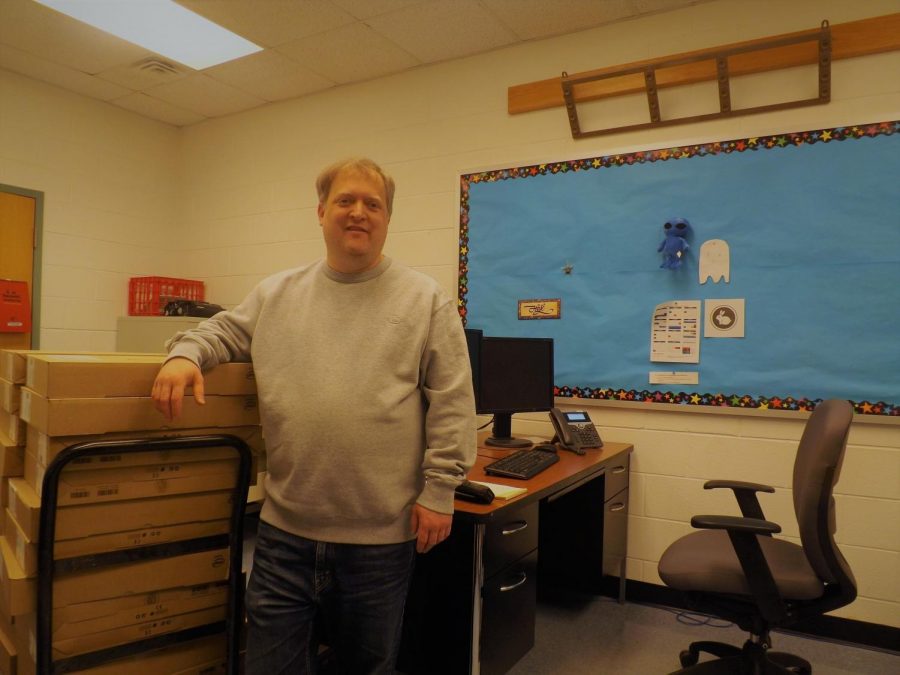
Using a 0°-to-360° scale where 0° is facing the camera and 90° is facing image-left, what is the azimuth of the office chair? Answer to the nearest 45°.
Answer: approximately 90°

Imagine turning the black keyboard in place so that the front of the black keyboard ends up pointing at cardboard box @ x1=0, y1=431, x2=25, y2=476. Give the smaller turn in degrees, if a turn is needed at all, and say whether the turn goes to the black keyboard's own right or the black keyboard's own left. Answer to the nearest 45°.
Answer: approximately 90° to the black keyboard's own right

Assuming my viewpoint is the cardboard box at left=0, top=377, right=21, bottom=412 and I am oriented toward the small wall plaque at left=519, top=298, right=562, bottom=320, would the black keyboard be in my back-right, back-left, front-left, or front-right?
front-right

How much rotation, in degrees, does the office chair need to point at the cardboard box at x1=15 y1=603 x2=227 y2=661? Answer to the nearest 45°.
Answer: approximately 45° to its left

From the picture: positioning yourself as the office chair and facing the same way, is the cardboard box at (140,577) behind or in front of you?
in front

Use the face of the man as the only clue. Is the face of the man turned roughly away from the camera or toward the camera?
toward the camera

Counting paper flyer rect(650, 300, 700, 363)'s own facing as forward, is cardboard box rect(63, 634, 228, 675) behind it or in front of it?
in front

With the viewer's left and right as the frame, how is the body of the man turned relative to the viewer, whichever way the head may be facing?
facing the viewer

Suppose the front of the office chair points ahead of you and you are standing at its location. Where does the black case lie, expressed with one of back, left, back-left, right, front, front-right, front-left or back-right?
front-left

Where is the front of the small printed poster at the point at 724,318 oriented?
toward the camera

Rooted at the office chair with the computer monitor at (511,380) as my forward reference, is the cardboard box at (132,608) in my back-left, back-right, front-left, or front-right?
front-left

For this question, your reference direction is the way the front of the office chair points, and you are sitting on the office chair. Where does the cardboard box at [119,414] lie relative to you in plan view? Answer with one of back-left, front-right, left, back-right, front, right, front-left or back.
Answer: front-left

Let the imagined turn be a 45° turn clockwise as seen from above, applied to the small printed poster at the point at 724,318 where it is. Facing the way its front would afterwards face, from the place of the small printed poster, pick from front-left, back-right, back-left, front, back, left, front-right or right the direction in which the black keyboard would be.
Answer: front

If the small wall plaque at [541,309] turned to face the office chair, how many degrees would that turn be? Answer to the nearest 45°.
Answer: approximately 45° to its left

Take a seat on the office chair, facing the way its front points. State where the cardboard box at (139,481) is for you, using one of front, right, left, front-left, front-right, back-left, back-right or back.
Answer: front-left
